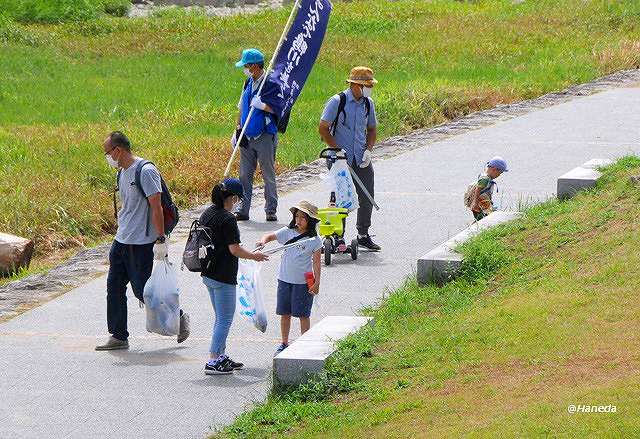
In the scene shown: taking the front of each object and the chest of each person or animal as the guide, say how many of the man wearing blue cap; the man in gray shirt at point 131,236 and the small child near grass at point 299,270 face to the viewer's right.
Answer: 0

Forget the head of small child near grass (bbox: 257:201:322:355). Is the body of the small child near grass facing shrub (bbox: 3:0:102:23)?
no

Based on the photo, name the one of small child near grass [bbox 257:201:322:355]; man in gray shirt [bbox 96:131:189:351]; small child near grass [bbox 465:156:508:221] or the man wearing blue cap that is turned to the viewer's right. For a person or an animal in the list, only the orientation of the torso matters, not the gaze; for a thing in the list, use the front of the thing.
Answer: small child near grass [bbox 465:156:508:221]

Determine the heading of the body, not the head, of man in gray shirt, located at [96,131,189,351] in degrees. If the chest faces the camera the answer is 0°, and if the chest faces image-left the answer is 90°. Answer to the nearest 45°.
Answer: approximately 45°

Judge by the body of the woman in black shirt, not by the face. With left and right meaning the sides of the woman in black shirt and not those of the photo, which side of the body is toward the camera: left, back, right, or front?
right

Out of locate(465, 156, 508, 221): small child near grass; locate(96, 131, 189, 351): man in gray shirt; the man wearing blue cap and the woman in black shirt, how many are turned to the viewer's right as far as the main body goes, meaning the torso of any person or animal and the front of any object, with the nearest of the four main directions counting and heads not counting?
2

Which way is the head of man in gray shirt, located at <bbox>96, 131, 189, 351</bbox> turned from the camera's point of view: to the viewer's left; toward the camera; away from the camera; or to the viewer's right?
to the viewer's left

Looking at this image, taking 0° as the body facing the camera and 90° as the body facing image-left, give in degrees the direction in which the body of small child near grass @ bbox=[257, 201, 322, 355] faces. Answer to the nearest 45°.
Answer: approximately 45°

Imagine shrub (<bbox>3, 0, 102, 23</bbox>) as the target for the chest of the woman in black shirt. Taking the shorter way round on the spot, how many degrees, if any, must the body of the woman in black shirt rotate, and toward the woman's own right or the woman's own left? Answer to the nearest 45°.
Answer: approximately 90° to the woman's own left

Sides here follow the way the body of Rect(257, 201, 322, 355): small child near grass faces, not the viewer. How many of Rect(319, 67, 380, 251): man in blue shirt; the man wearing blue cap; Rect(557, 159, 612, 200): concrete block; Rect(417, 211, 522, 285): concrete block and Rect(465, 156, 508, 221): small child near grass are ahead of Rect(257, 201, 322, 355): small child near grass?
0

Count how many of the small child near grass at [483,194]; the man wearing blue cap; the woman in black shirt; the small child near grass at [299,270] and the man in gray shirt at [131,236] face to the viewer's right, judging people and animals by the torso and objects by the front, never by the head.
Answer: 2

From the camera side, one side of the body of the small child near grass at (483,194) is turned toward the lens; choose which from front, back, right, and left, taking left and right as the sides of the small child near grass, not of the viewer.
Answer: right

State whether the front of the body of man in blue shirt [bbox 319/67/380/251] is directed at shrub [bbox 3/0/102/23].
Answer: no

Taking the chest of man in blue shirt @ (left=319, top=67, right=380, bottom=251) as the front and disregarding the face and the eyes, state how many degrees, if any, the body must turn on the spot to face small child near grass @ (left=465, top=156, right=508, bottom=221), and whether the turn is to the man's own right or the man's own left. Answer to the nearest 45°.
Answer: approximately 45° to the man's own left

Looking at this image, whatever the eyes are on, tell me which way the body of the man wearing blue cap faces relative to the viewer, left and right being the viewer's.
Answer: facing the viewer and to the left of the viewer
